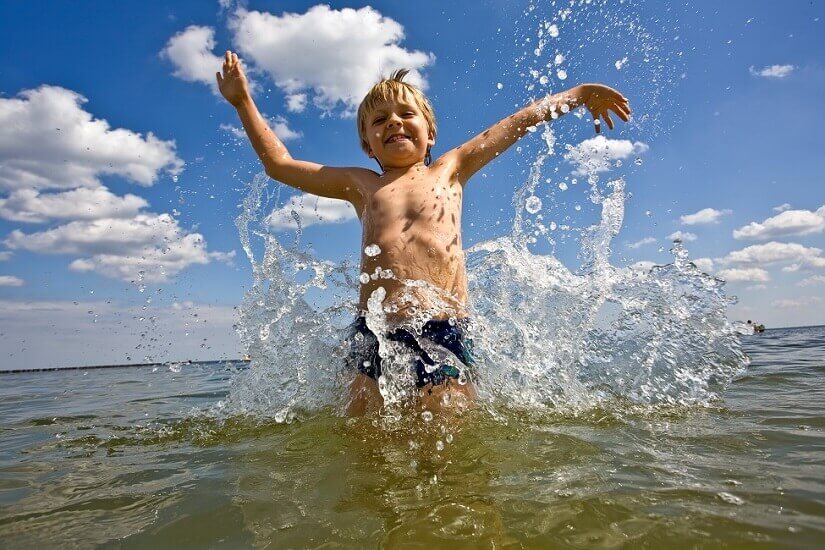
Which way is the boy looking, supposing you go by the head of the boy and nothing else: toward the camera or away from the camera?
toward the camera

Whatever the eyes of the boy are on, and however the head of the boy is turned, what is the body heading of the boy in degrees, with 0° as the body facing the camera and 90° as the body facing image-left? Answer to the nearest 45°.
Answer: approximately 0°
